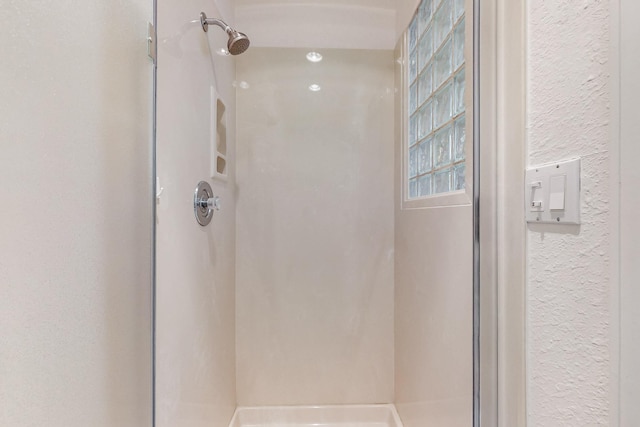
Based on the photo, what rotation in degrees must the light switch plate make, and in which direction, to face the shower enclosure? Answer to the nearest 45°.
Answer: approximately 90° to its right

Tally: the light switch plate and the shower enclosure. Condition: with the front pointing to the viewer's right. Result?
0

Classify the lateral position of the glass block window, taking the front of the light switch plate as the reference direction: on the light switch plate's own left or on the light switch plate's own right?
on the light switch plate's own right

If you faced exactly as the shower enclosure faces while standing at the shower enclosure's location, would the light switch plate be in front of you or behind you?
in front

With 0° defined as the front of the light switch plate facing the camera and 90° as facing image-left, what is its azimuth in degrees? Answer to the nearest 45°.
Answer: approximately 45°

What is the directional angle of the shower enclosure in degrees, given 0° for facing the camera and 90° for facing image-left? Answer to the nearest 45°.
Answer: approximately 0°
